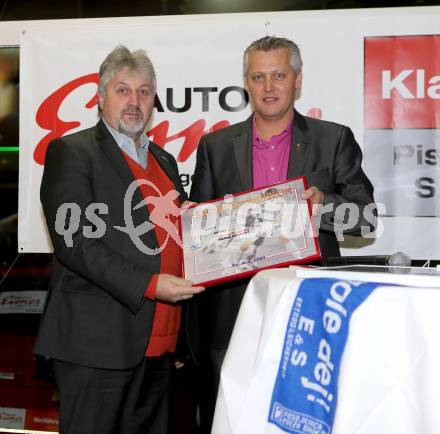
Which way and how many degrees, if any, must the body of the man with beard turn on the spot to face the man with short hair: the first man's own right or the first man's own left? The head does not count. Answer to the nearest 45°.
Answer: approximately 45° to the first man's own left

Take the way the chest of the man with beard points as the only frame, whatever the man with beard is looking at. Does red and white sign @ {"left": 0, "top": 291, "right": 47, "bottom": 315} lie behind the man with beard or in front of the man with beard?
behind

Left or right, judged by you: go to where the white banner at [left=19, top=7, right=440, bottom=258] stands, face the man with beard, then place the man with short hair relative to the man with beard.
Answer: left

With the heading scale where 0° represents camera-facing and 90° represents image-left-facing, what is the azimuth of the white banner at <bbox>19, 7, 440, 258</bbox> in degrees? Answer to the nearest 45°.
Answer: approximately 0°

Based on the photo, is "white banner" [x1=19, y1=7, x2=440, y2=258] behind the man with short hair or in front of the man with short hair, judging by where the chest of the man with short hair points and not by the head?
behind

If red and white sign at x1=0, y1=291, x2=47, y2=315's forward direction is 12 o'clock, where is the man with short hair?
The man with short hair is roughly at 11 o'clock from the red and white sign.

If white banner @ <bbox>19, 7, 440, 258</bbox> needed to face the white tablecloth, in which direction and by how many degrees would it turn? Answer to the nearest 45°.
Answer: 0° — it already faces it
